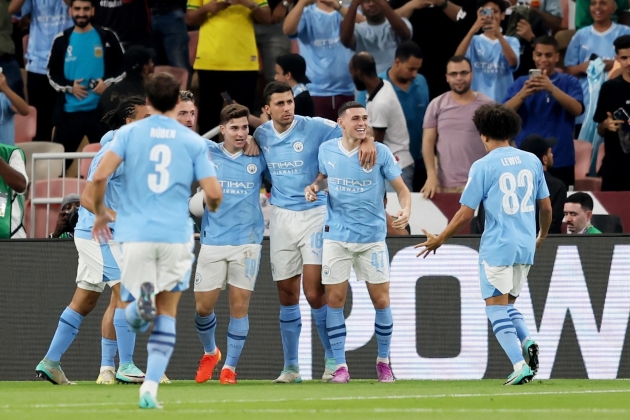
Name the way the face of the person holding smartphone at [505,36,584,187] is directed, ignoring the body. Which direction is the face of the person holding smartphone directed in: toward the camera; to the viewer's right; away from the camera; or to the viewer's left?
toward the camera

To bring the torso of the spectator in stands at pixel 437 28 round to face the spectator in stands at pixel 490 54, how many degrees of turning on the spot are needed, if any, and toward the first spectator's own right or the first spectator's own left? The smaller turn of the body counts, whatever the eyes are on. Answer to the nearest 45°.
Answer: approximately 45° to the first spectator's own left

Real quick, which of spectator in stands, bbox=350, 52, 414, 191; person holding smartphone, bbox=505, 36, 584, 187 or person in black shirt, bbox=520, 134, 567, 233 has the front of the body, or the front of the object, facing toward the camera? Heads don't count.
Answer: the person holding smartphone

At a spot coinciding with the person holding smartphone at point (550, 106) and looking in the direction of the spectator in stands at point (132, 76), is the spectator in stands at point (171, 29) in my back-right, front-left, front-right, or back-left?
front-right

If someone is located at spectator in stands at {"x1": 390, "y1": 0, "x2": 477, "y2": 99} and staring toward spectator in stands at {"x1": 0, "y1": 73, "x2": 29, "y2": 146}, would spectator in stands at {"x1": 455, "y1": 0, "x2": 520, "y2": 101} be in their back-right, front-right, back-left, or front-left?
back-left

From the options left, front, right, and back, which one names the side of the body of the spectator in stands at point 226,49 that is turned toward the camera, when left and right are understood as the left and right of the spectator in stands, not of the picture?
front

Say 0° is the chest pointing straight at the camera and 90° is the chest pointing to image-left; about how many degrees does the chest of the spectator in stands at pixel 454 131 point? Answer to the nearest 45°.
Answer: approximately 0°

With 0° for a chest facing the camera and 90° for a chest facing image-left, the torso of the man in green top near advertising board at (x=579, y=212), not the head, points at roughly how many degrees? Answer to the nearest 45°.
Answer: approximately 45°

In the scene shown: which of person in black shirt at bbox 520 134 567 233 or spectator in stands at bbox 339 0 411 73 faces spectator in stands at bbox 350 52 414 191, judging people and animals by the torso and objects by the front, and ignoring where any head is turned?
spectator in stands at bbox 339 0 411 73

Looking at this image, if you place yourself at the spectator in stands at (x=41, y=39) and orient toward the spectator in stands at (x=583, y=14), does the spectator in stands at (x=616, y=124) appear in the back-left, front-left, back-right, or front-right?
front-right

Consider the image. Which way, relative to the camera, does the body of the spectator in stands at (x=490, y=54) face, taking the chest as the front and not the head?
toward the camera

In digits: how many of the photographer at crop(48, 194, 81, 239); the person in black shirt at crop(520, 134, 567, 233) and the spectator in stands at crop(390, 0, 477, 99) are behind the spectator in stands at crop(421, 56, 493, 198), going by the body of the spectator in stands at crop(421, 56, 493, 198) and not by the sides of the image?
1

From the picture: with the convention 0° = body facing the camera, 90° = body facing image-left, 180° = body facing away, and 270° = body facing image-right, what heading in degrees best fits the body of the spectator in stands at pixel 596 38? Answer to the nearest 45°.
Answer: approximately 0°

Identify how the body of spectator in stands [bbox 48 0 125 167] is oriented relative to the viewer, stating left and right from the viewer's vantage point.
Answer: facing the viewer

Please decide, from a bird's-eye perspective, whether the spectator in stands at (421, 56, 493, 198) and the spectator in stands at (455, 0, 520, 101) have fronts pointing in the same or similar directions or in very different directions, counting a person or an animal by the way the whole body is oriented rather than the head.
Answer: same or similar directions

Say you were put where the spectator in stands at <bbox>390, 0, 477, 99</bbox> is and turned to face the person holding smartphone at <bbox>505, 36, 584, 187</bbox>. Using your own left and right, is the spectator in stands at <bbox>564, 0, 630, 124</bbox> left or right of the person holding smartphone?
left
